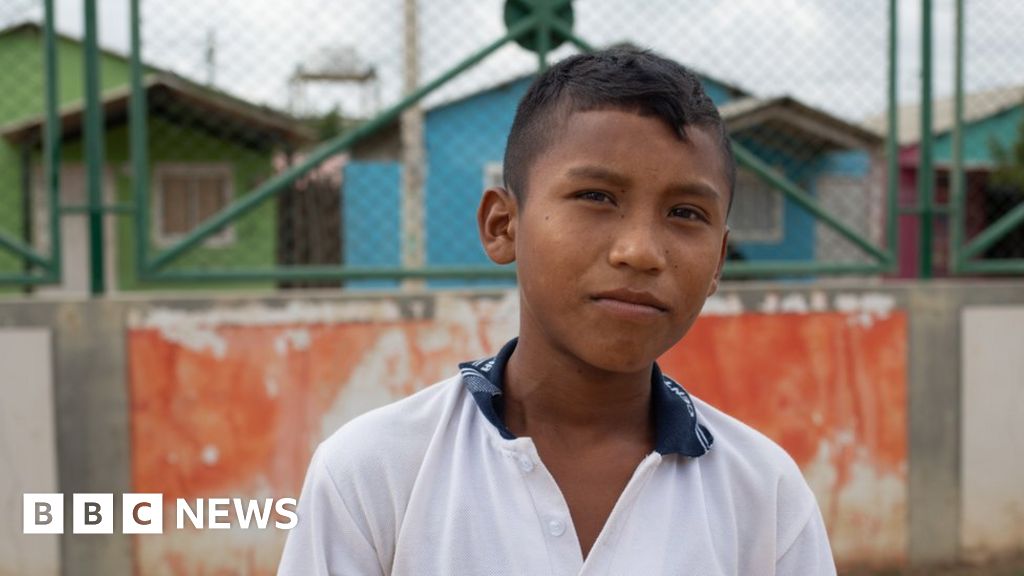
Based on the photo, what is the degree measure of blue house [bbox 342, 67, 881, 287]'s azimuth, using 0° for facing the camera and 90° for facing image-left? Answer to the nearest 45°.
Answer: approximately 315°

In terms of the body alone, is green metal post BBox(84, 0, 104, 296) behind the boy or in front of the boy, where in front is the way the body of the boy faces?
behind

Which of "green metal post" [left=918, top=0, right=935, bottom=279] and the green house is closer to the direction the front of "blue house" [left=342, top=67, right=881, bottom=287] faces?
the green metal post

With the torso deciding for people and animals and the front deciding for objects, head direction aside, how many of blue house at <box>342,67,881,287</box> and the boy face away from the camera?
0

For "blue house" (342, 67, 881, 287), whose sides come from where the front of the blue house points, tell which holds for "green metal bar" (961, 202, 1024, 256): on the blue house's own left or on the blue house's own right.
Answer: on the blue house's own left

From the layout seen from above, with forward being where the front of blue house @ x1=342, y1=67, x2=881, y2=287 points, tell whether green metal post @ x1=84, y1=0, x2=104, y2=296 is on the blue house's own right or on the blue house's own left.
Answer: on the blue house's own right

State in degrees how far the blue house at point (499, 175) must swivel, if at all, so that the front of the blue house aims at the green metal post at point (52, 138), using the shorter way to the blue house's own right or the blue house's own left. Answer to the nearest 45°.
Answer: approximately 90° to the blue house's own right

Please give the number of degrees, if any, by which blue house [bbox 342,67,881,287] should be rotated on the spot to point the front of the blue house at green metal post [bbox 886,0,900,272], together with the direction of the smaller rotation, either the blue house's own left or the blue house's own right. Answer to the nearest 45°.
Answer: approximately 45° to the blue house's own left

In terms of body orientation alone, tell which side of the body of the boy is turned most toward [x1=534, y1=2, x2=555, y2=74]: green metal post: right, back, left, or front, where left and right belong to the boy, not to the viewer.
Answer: back

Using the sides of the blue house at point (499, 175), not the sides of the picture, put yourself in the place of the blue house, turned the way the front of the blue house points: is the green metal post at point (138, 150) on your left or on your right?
on your right

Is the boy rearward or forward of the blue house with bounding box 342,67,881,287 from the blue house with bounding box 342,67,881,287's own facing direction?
forward

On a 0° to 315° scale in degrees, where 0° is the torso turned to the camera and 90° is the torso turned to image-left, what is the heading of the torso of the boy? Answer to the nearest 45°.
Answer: approximately 0°

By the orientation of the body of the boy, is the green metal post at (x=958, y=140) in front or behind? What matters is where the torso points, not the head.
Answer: behind
